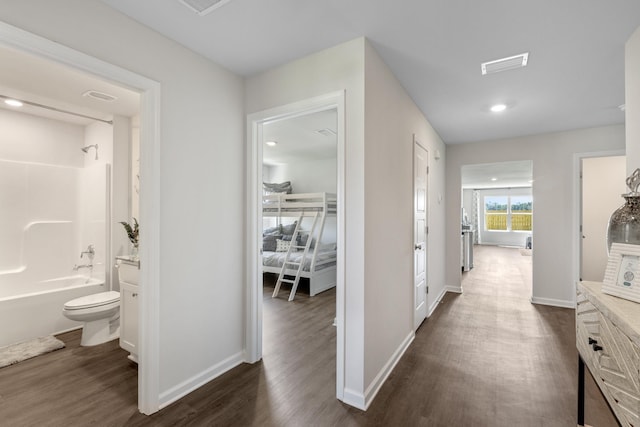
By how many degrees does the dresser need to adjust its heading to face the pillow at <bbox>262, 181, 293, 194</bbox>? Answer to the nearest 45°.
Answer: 0° — it already faces it

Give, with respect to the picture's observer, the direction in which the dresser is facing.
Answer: facing to the left of the viewer

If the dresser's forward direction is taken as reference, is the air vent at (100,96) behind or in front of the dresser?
in front
